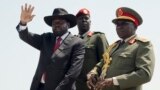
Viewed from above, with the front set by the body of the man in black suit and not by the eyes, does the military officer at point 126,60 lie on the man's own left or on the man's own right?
on the man's own left

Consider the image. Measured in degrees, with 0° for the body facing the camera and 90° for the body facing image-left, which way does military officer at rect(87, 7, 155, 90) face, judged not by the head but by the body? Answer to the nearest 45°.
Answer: approximately 45°

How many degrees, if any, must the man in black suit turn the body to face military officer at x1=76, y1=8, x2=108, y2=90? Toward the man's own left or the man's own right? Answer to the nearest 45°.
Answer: approximately 180°

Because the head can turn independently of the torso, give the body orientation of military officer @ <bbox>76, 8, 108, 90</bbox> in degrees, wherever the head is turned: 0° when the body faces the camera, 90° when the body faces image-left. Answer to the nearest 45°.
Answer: approximately 45°

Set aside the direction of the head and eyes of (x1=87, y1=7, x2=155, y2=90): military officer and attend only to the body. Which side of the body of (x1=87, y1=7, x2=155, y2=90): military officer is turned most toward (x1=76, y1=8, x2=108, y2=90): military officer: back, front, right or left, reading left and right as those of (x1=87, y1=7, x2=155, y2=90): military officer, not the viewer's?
right
